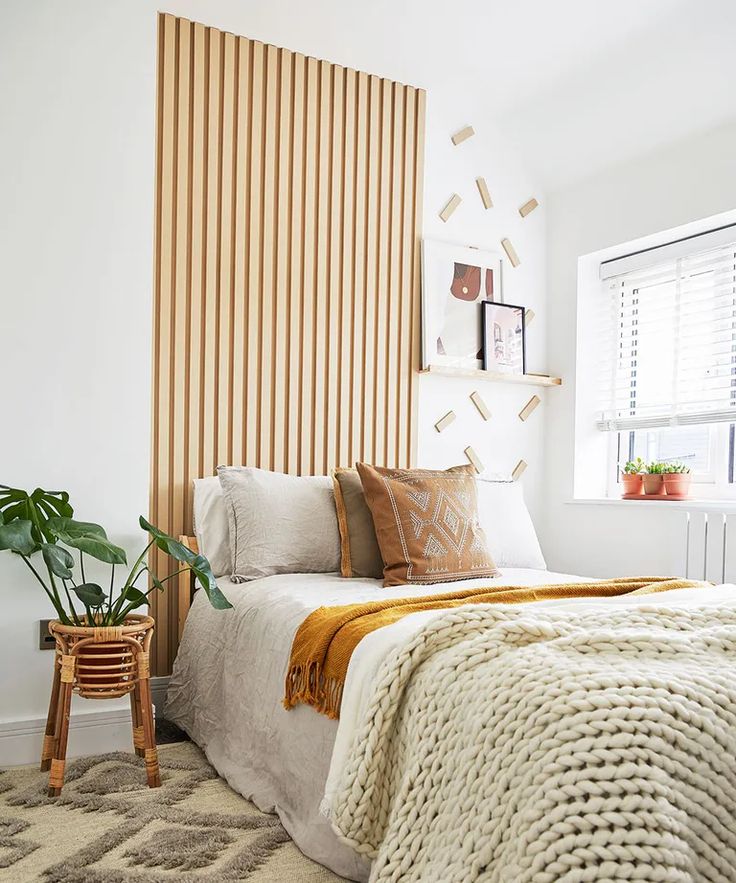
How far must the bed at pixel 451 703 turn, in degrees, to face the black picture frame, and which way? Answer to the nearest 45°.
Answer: approximately 135° to its left

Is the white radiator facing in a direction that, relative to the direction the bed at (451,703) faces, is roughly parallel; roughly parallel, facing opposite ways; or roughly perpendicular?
roughly perpendicular

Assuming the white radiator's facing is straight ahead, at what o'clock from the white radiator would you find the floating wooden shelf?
The floating wooden shelf is roughly at 2 o'clock from the white radiator.

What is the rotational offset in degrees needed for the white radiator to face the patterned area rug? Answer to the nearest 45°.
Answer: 0° — it already faces it

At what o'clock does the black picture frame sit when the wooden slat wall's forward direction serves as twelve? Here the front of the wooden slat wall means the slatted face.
The black picture frame is roughly at 10 o'clock from the wooden slat wall.

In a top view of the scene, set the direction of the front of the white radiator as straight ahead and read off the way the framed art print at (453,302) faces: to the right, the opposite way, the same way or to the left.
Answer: to the left

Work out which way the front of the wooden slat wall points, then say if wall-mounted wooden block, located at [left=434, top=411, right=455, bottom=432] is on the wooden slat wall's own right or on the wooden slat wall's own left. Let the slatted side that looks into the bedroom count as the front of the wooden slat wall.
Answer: on the wooden slat wall's own left

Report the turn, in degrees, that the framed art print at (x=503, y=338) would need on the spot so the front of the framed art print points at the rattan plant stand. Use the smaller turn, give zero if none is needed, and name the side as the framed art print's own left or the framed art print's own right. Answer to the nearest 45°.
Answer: approximately 90° to the framed art print's own right
